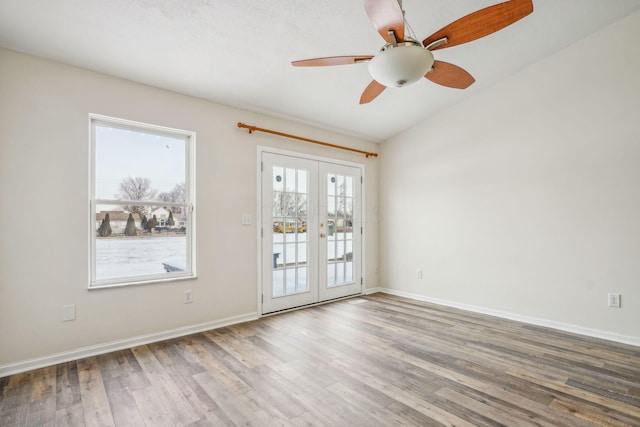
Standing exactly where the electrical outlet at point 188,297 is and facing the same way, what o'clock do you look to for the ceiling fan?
The ceiling fan is roughly at 11 o'clock from the electrical outlet.

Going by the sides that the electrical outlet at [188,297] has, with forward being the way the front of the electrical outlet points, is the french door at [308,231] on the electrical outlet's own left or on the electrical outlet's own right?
on the electrical outlet's own left

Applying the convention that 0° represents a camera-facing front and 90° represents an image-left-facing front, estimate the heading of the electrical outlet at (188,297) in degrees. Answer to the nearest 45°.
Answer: approximately 0°
